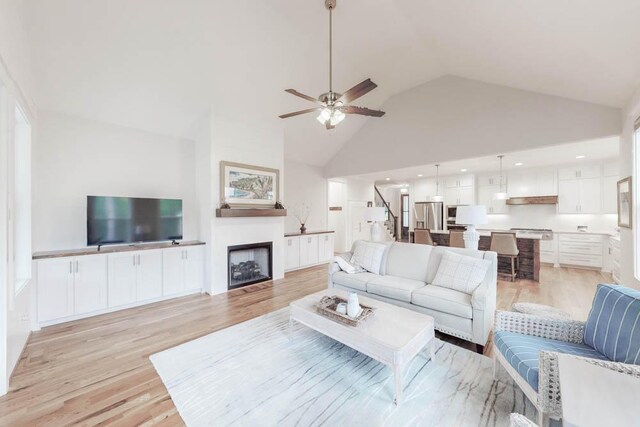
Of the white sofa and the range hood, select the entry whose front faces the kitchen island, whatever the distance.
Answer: the range hood

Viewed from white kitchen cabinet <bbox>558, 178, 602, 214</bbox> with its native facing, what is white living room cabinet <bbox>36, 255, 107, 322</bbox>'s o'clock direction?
white living room cabinet <bbox>36, 255, 107, 322</bbox> is roughly at 1 o'clock from white kitchen cabinet <bbox>558, 178, 602, 214</bbox>.

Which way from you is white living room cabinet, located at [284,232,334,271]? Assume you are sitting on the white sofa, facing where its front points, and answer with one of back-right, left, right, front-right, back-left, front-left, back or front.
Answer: right

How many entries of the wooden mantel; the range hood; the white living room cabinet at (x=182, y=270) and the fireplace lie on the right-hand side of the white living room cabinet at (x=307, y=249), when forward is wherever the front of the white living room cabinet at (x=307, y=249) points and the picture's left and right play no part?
3

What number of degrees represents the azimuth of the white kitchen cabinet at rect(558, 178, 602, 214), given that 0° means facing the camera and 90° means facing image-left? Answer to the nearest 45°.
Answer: approximately 0°

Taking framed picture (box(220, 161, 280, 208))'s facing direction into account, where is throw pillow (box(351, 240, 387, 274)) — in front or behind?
in front

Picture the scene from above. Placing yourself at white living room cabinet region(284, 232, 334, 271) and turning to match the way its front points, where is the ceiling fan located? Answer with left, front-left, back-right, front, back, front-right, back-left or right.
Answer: front-right

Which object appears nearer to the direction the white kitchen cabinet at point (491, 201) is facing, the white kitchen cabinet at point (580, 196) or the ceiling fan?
the ceiling fan

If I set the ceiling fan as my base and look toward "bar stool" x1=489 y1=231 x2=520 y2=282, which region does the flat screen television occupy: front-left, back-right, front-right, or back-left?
back-left

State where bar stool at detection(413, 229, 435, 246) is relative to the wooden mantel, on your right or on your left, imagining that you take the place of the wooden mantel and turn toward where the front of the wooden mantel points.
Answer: on your left
